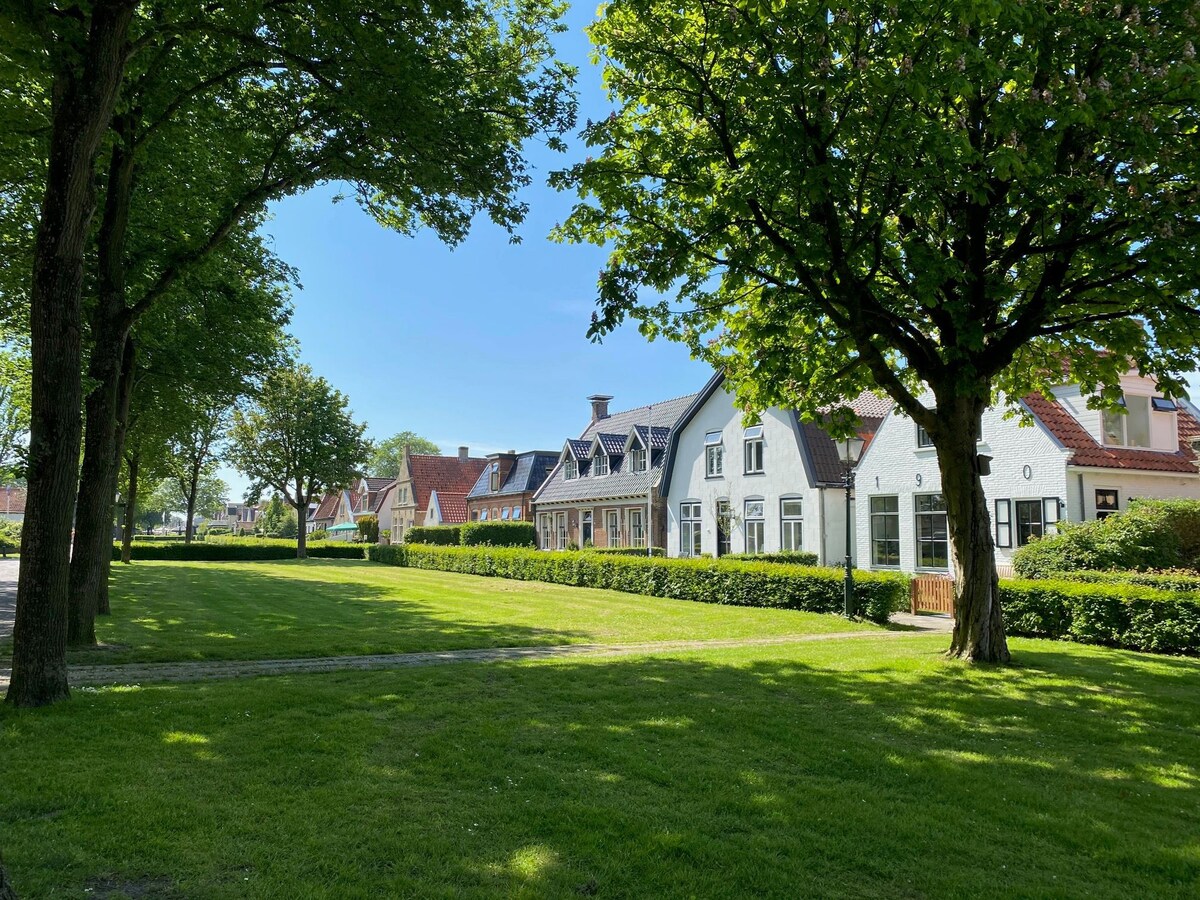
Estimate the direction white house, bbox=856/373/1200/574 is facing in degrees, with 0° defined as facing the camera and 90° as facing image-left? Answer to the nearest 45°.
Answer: approximately 45°

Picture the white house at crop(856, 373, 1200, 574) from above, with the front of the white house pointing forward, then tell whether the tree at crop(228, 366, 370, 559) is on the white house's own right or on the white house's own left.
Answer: on the white house's own right

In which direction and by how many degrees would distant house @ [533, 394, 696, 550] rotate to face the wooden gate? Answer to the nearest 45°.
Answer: approximately 45° to its left

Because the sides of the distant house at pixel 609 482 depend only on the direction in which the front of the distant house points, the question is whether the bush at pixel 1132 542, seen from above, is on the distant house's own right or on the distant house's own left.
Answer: on the distant house's own left

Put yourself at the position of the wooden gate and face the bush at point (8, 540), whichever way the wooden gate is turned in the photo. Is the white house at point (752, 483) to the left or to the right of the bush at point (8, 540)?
right

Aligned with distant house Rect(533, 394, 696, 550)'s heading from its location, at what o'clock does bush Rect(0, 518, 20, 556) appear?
The bush is roughly at 2 o'clock from the distant house.
